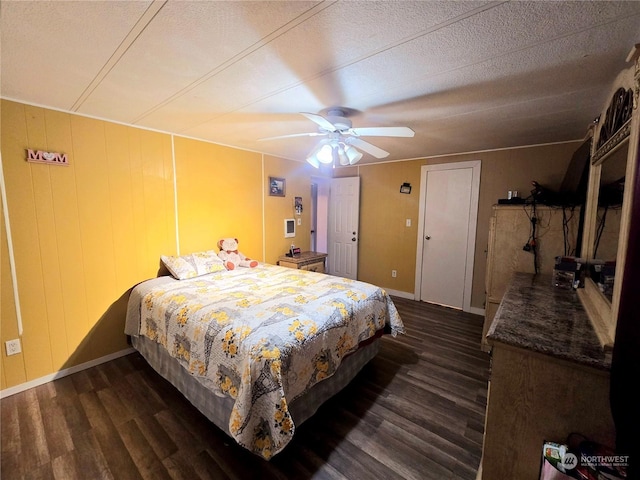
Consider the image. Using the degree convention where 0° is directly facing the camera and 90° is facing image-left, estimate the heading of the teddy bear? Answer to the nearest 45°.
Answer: approximately 315°

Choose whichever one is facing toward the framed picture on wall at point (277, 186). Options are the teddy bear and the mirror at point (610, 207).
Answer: the mirror

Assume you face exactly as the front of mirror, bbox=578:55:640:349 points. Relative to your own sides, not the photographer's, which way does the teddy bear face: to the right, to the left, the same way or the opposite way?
the opposite way

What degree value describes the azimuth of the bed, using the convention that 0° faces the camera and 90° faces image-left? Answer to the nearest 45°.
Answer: approximately 315°

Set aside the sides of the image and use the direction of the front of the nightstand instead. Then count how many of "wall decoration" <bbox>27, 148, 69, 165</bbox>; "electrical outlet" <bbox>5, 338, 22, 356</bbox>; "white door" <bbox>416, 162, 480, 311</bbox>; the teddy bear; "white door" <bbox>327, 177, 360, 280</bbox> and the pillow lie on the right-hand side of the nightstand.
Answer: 4

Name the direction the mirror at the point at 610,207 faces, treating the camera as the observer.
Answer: facing to the left of the viewer

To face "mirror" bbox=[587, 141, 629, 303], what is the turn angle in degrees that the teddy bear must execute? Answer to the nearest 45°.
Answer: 0° — it already faces it

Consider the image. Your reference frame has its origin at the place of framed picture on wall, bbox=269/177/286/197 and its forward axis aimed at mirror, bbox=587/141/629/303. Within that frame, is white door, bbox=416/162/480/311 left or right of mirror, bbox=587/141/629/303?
left

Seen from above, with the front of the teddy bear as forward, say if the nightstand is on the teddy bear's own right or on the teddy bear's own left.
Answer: on the teddy bear's own left

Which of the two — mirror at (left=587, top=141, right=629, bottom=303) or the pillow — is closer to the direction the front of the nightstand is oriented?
the mirror

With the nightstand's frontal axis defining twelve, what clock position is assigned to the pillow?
The pillow is roughly at 3 o'clock from the nightstand.
